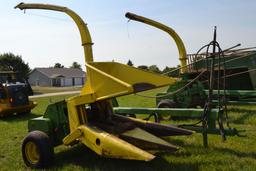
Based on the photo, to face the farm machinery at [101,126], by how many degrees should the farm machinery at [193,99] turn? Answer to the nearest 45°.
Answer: approximately 135° to its right

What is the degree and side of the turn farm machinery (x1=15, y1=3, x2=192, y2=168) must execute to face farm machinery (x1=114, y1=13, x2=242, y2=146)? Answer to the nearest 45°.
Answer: approximately 90° to its left

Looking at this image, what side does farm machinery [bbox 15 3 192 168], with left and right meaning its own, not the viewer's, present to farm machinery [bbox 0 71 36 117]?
back

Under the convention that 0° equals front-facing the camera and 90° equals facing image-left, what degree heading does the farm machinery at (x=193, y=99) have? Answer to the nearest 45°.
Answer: approximately 270°
